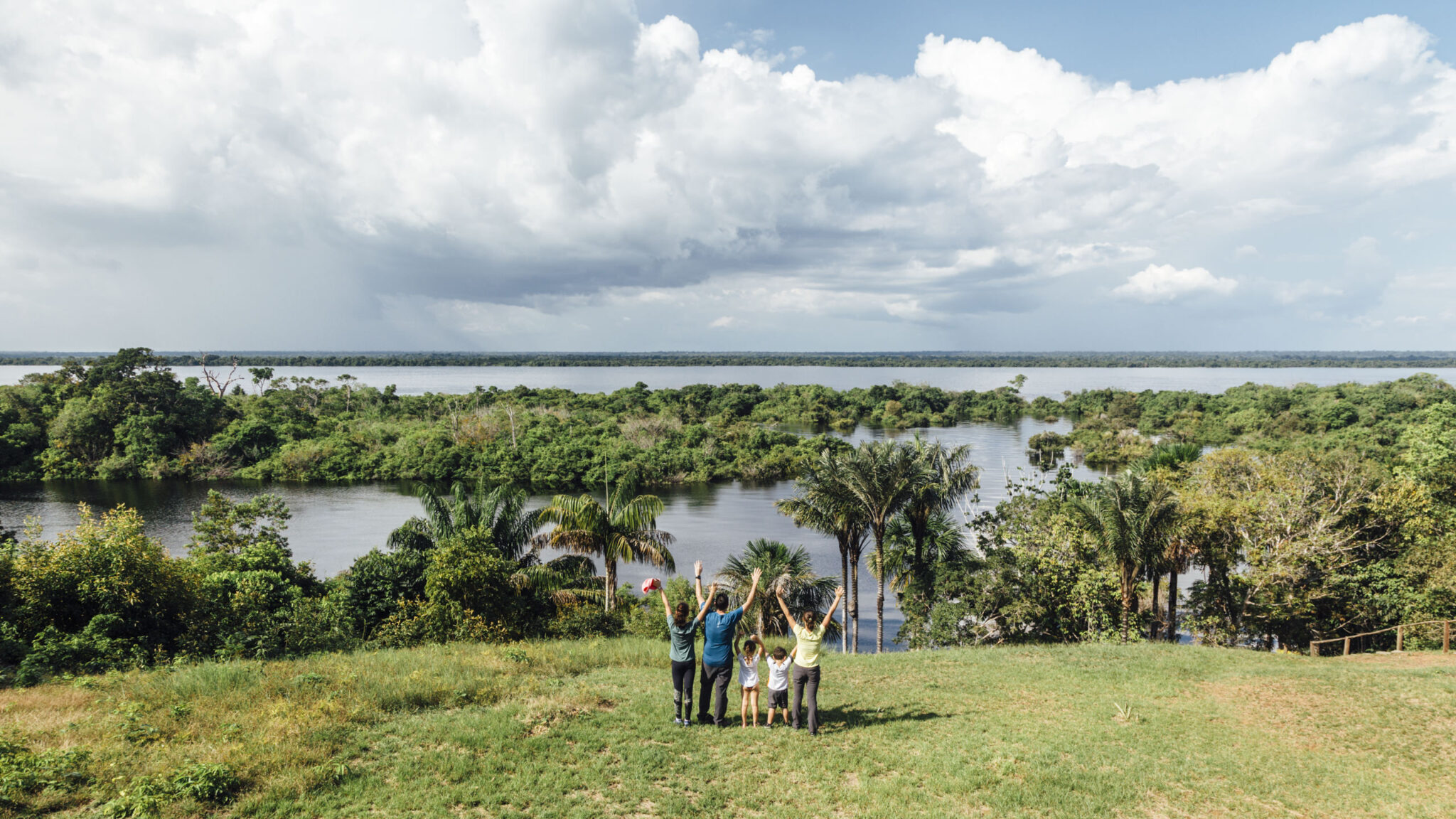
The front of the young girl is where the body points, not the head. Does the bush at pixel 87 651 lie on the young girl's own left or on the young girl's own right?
on the young girl's own left

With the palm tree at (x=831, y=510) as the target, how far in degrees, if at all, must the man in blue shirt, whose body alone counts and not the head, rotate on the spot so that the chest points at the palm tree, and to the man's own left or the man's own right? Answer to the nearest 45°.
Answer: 0° — they already face it

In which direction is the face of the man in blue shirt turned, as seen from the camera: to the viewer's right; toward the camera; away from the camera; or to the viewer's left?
away from the camera

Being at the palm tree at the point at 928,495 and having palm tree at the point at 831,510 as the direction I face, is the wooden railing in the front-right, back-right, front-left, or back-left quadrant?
back-left

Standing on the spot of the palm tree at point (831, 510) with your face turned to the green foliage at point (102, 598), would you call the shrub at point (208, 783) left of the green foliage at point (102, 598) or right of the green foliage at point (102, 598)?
left

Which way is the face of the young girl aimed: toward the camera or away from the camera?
away from the camera

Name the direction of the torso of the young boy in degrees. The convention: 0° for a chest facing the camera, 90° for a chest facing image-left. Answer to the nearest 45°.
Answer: approximately 180°

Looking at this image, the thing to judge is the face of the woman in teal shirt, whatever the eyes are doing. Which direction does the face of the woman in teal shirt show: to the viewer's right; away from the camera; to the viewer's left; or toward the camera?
away from the camera

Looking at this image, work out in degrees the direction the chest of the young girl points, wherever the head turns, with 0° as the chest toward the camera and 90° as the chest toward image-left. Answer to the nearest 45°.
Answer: approximately 180°

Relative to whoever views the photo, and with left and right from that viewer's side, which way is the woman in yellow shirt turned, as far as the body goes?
facing away from the viewer

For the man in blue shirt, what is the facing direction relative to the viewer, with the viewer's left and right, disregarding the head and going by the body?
facing away from the viewer

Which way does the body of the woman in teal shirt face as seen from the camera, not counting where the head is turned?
away from the camera
